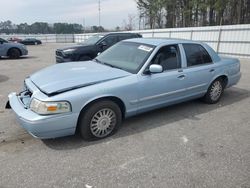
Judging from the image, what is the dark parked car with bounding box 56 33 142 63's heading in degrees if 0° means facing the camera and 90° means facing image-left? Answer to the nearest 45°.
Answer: approximately 45°

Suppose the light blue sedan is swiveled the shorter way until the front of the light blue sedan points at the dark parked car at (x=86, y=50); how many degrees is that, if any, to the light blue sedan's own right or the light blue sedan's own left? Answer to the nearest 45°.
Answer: approximately 135° to the light blue sedan's own right

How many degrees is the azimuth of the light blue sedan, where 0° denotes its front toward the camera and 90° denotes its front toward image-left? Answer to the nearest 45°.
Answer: approximately 45°

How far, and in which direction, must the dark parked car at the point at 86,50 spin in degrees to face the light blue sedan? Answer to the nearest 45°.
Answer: approximately 45° to its left

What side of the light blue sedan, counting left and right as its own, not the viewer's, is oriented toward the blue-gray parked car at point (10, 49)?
right
